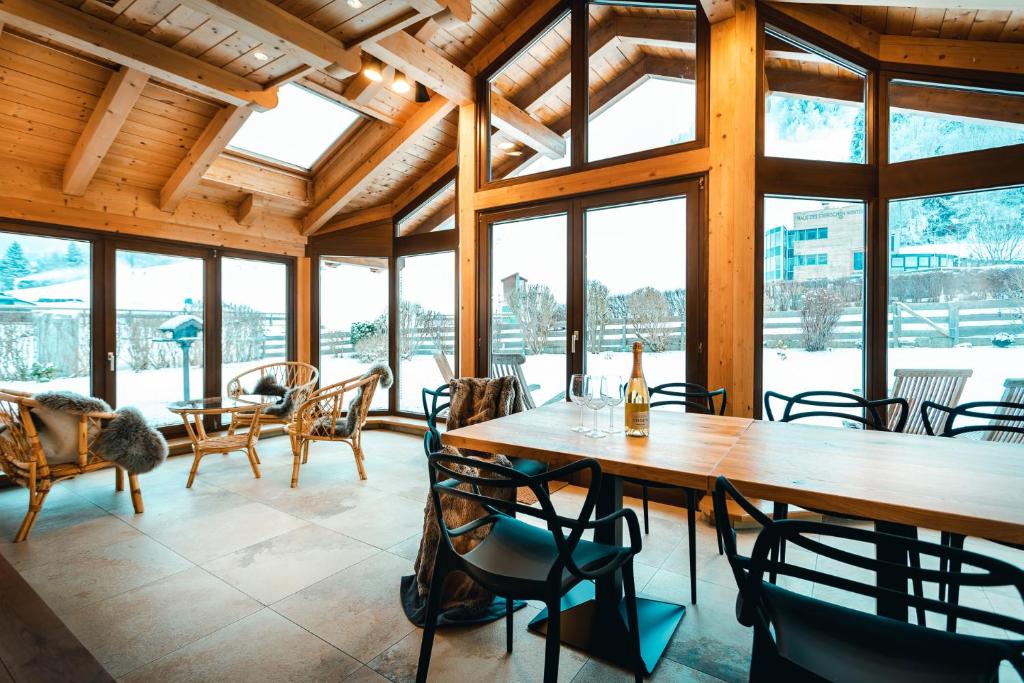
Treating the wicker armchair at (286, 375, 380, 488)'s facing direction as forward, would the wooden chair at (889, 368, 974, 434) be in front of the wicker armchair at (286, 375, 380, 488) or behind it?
behind

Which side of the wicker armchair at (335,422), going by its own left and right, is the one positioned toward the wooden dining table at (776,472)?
left

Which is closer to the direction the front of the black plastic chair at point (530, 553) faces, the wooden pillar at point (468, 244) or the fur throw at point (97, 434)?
the wooden pillar

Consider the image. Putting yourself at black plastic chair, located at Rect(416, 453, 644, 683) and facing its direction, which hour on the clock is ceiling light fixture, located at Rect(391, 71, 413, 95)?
The ceiling light fixture is roughly at 10 o'clock from the black plastic chair.

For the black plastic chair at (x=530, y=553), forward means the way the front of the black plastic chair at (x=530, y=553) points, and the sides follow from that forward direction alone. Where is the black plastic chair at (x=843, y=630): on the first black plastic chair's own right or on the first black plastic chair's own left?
on the first black plastic chair's own right

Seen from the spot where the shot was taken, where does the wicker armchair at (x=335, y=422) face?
facing to the left of the viewer

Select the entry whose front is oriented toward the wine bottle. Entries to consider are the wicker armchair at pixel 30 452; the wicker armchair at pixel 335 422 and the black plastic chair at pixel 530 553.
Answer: the black plastic chair

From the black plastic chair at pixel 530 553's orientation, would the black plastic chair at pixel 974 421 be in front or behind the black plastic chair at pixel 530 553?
in front

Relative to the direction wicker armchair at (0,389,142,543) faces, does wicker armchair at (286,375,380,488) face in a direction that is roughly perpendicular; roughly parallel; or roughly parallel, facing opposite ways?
roughly perpendicular

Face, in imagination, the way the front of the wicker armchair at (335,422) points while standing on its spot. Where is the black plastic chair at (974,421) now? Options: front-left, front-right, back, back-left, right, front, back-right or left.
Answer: back-left

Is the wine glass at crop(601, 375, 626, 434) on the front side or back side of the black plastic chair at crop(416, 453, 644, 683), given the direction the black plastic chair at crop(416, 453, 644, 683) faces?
on the front side

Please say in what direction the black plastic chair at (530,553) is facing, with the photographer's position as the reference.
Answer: facing away from the viewer and to the right of the viewer

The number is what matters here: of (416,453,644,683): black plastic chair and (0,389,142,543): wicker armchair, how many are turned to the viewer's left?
0

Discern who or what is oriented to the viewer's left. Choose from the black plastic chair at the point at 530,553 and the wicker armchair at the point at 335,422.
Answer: the wicker armchair
